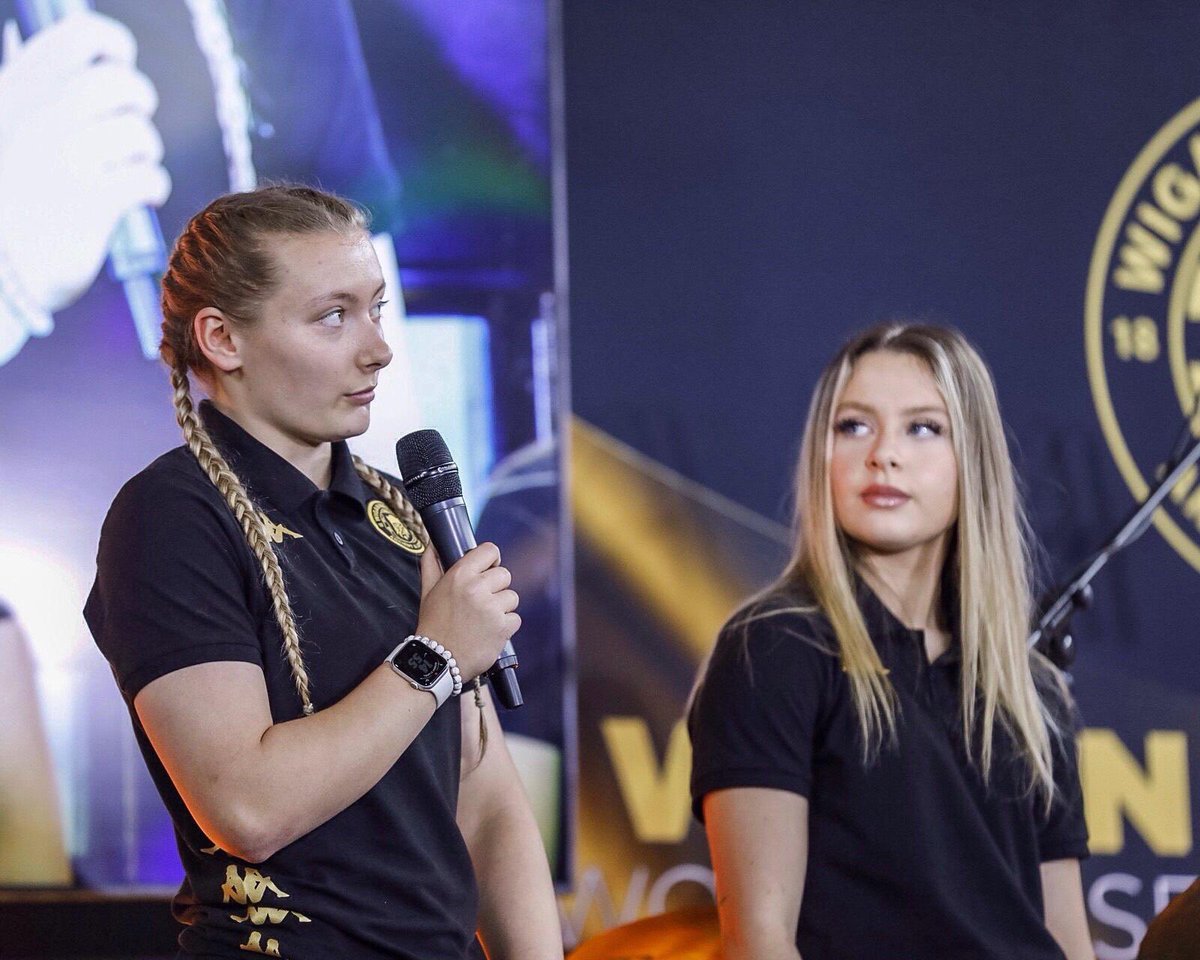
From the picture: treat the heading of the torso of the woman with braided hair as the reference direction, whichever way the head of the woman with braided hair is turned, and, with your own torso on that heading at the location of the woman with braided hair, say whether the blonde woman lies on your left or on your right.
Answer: on your left

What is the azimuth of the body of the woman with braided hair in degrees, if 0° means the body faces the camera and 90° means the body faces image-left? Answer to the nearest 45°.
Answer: approximately 315°

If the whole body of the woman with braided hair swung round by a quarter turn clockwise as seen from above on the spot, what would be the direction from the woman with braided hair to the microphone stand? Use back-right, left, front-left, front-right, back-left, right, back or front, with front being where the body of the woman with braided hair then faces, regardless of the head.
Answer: back

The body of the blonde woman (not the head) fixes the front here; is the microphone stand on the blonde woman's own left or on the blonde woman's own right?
on the blonde woman's own left

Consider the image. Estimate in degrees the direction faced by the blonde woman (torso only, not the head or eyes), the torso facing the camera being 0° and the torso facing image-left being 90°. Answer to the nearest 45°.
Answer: approximately 315°

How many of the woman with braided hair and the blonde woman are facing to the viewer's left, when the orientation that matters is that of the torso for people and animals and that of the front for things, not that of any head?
0

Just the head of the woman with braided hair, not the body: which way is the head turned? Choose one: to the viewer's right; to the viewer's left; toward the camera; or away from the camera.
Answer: to the viewer's right

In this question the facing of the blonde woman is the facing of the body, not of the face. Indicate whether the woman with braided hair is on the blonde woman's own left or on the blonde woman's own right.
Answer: on the blonde woman's own right
